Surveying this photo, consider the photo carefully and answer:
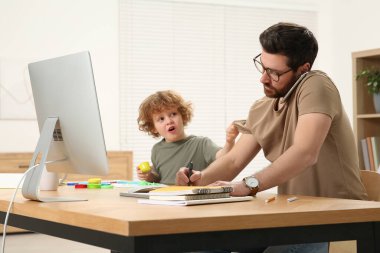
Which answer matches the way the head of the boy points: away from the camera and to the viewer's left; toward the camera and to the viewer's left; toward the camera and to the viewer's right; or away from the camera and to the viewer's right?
toward the camera and to the viewer's right

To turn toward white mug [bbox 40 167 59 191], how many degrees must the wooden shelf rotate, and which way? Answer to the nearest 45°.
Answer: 0° — it already faces it

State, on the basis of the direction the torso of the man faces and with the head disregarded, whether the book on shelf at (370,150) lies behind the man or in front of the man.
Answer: behind

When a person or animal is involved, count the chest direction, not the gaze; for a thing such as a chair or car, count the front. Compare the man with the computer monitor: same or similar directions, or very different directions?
very different directions

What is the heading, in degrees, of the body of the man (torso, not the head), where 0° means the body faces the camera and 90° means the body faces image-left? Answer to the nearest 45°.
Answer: approximately 45°

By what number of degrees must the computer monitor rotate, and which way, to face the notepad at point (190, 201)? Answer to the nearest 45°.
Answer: approximately 90° to its right

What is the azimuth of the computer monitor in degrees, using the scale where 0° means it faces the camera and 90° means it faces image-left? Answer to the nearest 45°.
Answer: approximately 225°

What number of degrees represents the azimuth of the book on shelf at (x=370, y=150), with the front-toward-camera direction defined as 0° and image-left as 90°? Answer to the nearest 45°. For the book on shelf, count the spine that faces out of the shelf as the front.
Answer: approximately 45°
